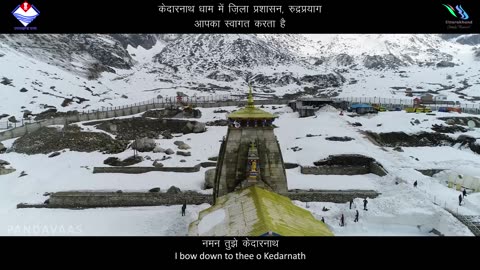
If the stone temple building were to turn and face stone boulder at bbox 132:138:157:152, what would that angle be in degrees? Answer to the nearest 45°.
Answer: approximately 135° to its right

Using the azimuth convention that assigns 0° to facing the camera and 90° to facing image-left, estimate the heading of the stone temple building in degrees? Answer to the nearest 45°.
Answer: approximately 0°

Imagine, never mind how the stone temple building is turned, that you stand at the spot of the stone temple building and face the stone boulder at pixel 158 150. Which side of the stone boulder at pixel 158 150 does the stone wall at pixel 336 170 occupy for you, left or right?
right

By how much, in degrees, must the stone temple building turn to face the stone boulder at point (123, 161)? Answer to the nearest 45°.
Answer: approximately 135° to its right

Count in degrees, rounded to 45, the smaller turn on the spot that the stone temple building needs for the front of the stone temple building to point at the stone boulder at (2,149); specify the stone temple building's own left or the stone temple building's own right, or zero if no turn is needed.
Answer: approximately 135° to the stone temple building's own right

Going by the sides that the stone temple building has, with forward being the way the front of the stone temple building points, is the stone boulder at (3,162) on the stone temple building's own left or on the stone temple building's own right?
on the stone temple building's own right

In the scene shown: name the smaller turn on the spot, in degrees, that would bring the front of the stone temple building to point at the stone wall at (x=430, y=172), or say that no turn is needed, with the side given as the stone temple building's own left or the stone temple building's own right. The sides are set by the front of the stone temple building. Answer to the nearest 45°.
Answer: approximately 135° to the stone temple building's own left
